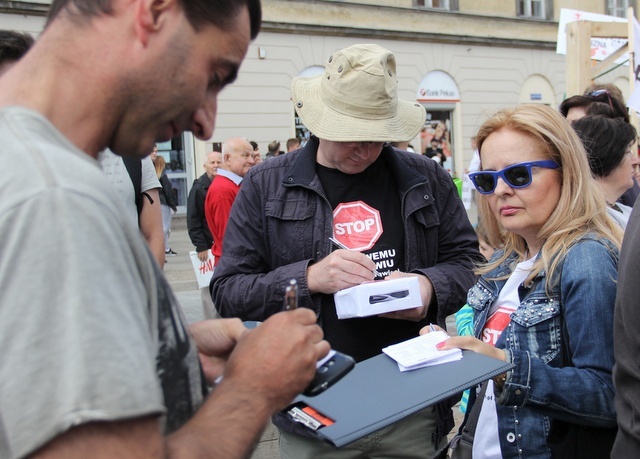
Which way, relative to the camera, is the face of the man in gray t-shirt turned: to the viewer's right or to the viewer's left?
to the viewer's right

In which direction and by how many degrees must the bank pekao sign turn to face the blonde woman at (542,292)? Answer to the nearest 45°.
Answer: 0° — it already faces them

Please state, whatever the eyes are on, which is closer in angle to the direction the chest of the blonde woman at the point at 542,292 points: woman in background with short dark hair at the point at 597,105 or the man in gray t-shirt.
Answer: the man in gray t-shirt

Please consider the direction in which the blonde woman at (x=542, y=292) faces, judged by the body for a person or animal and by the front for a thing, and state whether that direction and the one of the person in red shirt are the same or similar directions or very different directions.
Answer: very different directions

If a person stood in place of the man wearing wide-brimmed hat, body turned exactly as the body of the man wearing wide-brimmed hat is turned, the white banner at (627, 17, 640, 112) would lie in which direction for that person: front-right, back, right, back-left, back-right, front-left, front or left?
back-left

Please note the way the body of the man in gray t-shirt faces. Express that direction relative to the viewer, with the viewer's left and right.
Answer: facing to the right of the viewer

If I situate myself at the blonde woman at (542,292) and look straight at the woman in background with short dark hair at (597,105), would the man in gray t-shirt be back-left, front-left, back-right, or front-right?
back-left

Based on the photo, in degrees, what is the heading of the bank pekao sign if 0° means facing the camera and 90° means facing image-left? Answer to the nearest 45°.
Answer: approximately 0°

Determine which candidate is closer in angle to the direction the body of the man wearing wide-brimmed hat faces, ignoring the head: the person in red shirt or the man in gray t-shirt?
the man in gray t-shirt

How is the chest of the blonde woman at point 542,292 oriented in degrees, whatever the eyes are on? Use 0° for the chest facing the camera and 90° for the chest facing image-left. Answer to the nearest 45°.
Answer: approximately 45°

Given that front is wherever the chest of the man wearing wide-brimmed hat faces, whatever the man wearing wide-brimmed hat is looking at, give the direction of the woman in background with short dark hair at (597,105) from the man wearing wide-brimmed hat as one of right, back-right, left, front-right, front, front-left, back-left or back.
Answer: back-left

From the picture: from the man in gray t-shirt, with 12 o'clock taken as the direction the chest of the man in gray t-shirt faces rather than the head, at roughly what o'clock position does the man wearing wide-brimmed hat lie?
The man wearing wide-brimmed hat is roughly at 10 o'clock from the man in gray t-shirt.

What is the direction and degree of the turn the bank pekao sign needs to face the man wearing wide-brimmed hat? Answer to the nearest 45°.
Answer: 0° — it already faces them
